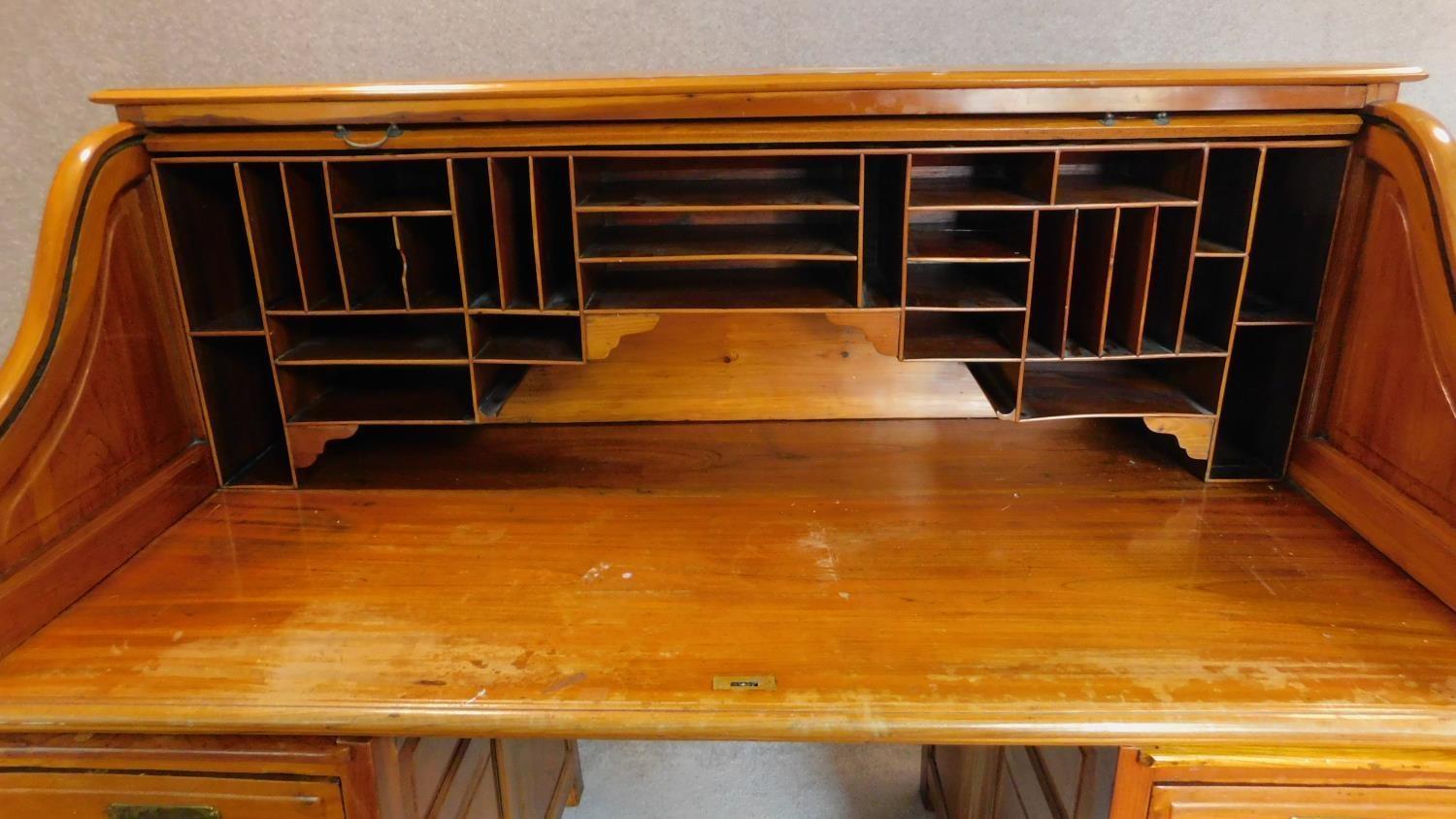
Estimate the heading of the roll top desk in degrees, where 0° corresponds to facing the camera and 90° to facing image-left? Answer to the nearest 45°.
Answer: approximately 0°
